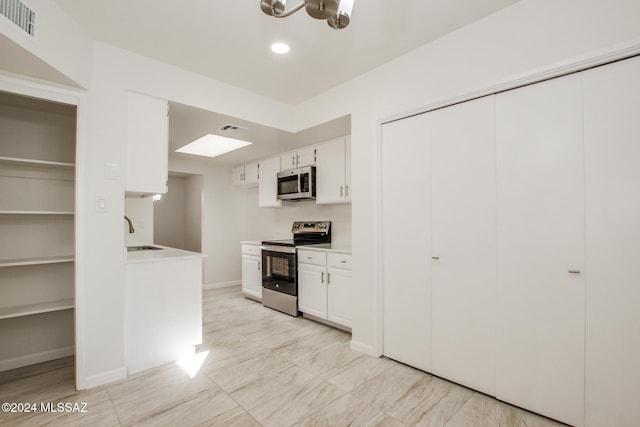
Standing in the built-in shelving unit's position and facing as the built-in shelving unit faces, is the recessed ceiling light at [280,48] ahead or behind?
ahead

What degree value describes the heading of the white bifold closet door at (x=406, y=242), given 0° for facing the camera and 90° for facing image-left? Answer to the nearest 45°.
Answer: approximately 45°

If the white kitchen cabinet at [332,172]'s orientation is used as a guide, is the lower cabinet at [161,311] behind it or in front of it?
in front

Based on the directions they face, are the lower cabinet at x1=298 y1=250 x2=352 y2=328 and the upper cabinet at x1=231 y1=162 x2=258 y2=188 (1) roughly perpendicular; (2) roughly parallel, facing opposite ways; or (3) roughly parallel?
roughly parallel

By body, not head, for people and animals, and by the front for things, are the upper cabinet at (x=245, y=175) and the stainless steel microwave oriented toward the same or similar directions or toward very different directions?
same or similar directions

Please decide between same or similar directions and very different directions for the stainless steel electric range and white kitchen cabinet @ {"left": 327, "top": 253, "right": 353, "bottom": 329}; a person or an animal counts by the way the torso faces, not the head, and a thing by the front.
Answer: same or similar directions

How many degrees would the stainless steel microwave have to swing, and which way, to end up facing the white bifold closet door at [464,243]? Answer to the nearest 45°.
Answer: approximately 90° to its left

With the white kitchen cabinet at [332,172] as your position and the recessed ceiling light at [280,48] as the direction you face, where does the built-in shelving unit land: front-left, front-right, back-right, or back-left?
front-right

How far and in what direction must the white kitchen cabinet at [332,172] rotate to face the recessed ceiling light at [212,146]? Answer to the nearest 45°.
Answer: approximately 45° to its right

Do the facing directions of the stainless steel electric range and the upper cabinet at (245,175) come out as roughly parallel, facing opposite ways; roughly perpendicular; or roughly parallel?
roughly parallel

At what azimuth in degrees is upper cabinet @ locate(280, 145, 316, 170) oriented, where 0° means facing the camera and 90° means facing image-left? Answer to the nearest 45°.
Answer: approximately 45°

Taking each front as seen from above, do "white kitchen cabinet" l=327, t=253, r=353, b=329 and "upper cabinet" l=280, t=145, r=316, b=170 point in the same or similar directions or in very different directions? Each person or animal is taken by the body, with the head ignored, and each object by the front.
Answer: same or similar directions

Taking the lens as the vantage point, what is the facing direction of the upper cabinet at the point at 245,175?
facing the viewer and to the left of the viewer

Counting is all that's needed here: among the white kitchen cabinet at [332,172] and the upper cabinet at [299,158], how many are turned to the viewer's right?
0

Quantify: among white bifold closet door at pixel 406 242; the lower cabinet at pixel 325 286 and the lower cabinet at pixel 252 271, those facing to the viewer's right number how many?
0

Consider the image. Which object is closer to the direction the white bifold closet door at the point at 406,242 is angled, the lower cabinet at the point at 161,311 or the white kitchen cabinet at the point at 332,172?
the lower cabinet
